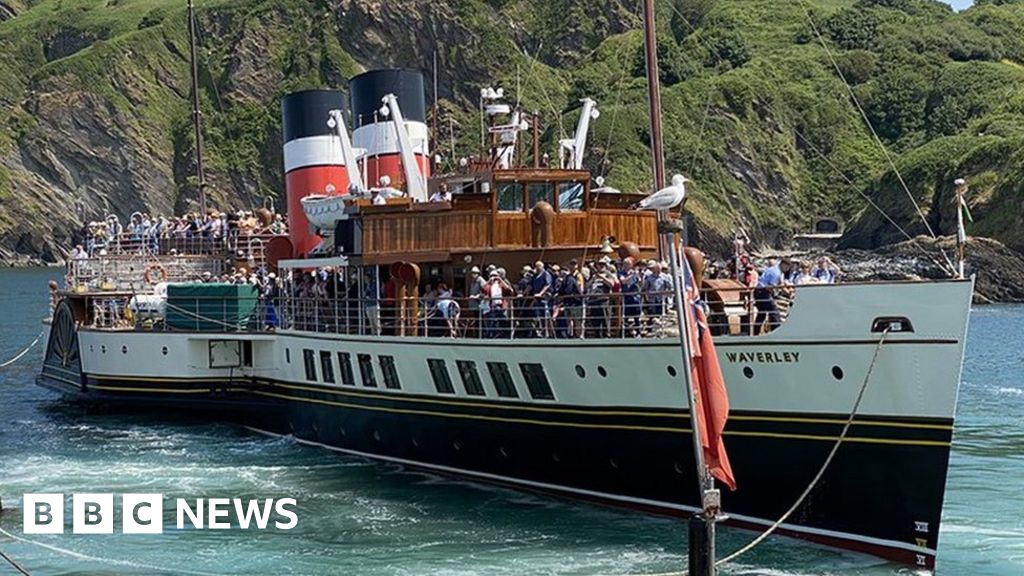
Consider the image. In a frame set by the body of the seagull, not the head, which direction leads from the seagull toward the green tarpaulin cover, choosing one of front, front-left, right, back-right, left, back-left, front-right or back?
back-left

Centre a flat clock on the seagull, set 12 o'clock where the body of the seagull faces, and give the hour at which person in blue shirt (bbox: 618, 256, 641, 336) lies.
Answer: The person in blue shirt is roughly at 9 o'clock from the seagull.

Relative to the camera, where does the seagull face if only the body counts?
to the viewer's right

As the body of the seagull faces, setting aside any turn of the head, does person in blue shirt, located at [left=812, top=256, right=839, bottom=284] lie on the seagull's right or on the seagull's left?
on the seagull's left

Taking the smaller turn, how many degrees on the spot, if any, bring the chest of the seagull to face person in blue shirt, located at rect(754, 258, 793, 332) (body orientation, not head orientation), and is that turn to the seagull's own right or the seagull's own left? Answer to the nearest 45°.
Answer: approximately 90° to the seagull's own left

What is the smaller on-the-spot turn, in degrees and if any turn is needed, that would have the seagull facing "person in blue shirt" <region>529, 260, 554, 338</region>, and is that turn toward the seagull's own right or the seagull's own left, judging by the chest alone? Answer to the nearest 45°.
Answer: approximately 90° to the seagull's own left

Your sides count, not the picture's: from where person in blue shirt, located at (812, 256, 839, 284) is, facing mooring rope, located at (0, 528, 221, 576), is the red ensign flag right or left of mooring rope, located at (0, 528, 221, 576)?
left
